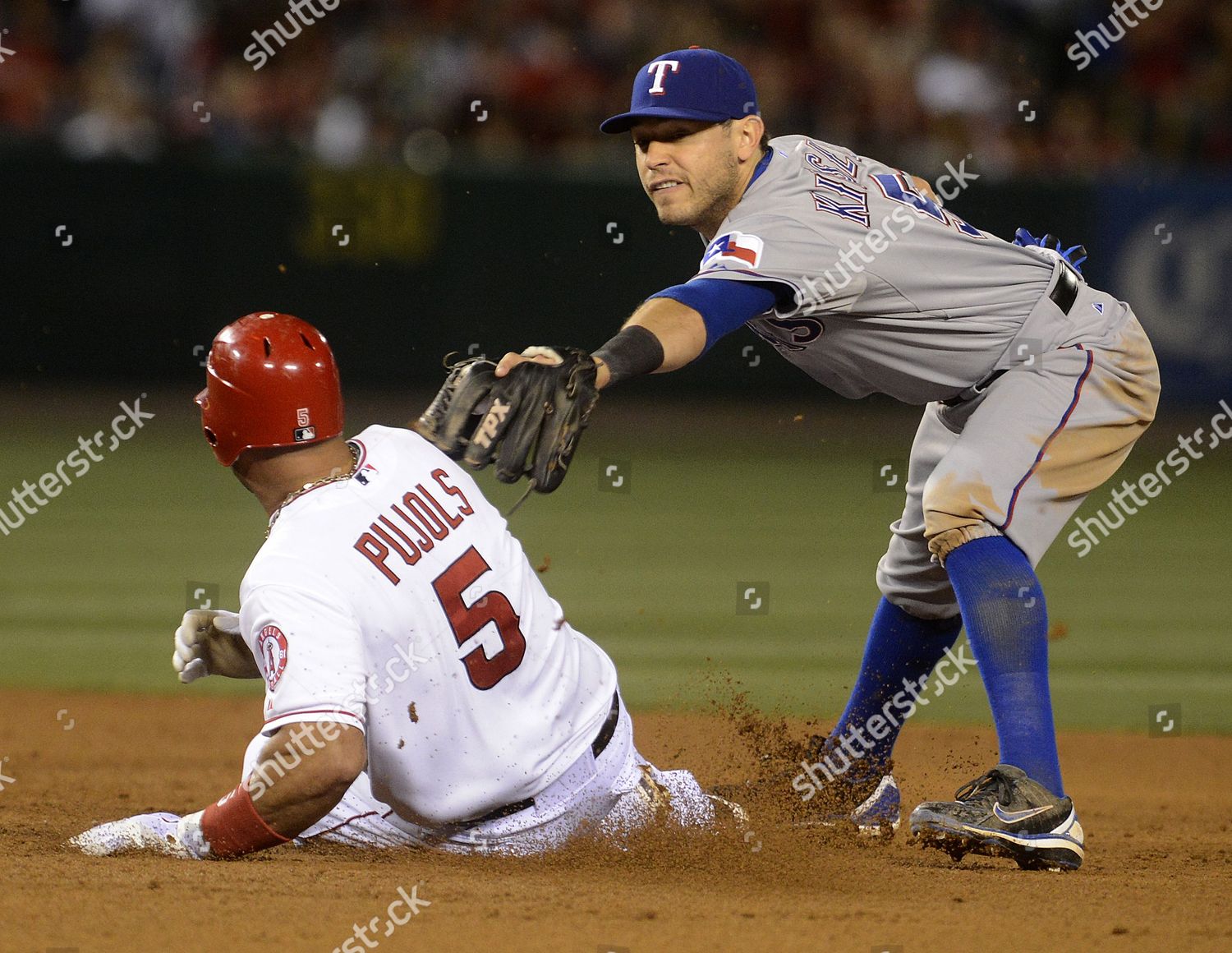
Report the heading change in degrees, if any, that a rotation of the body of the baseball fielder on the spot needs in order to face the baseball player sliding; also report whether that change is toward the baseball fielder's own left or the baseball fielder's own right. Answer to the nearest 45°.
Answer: approximately 45° to the baseball fielder's own left

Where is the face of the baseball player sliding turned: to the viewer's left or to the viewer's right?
to the viewer's left

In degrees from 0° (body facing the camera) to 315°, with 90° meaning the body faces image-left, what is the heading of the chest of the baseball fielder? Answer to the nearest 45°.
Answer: approximately 90°
